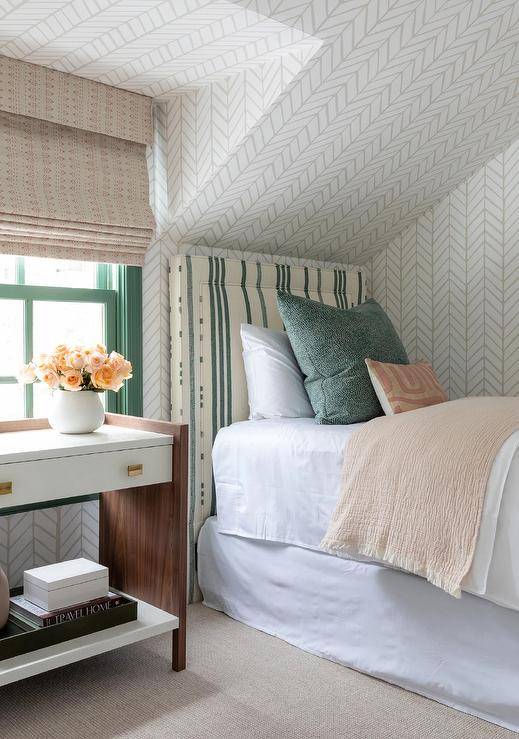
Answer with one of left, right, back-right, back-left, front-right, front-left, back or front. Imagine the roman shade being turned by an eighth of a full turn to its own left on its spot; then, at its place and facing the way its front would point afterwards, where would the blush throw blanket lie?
front-right

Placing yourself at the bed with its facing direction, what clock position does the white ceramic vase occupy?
The white ceramic vase is roughly at 4 o'clock from the bed.

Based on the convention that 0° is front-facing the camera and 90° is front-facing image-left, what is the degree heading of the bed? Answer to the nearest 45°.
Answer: approximately 315°

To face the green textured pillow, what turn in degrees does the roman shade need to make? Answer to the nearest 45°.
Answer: approximately 45° to its left

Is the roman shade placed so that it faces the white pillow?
no

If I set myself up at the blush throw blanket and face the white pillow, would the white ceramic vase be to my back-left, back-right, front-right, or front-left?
front-left

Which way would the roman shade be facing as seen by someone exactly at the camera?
facing the viewer and to the right of the viewer

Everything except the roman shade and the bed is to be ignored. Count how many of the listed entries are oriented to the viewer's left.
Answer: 0
